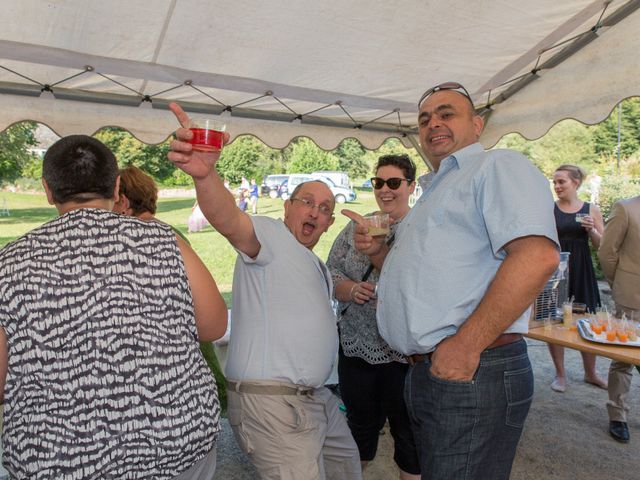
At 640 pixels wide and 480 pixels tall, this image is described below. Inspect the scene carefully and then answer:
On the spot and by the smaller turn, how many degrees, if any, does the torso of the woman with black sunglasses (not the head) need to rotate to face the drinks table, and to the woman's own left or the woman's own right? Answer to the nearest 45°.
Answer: approximately 90° to the woman's own left

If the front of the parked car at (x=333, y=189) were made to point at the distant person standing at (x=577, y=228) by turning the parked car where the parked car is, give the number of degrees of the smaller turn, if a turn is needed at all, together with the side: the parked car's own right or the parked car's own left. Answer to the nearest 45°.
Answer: approximately 90° to the parked car's own right

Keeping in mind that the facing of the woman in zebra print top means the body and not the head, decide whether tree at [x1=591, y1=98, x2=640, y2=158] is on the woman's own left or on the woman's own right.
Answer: on the woman's own right

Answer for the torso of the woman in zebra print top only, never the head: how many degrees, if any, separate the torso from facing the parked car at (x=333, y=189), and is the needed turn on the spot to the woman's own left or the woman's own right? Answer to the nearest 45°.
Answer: approximately 45° to the woman's own right

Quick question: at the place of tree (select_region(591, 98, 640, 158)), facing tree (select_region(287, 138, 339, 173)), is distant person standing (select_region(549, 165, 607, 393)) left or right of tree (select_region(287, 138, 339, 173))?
left

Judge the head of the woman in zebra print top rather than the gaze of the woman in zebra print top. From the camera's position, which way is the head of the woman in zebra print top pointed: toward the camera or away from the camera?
away from the camera

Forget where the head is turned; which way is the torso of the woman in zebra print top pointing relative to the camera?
away from the camera

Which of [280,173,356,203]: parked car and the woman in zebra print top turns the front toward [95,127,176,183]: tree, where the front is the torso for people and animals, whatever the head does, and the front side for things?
the woman in zebra print top

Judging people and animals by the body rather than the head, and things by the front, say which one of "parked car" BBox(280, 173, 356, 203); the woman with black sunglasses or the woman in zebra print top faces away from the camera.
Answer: the woman in zebra print top

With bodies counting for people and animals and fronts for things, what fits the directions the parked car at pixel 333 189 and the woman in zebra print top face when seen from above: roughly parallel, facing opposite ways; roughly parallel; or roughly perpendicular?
roughly perpendicular

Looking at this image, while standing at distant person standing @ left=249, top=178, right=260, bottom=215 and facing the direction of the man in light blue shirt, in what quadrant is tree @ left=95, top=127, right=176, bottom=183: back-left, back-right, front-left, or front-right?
back-right

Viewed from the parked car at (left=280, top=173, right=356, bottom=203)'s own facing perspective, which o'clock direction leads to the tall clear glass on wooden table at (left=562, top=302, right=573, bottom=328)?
The tall clear glass on wooden table is roughly at 3 o'clock from the parked car.

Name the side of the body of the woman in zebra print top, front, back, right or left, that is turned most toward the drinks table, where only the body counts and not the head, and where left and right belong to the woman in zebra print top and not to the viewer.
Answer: right
